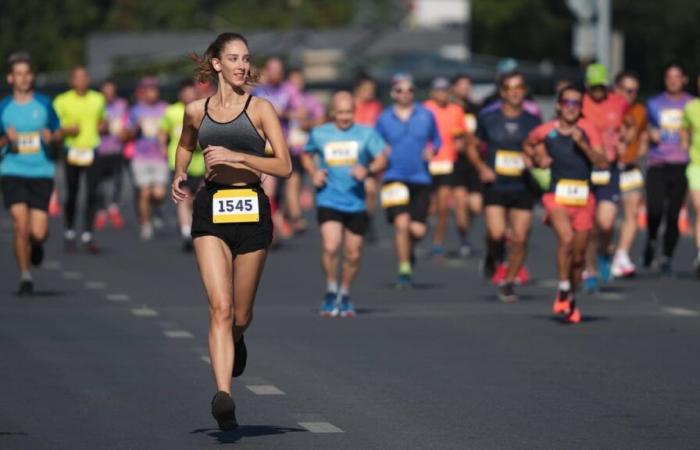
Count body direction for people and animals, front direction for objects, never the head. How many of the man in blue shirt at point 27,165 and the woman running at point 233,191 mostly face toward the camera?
2

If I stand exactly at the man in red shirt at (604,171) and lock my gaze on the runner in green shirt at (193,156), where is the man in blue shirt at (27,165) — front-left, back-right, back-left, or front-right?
front-left

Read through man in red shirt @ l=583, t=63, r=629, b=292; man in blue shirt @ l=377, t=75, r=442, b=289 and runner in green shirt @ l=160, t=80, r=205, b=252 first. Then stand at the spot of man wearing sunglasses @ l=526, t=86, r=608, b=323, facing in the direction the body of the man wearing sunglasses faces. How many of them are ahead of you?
0

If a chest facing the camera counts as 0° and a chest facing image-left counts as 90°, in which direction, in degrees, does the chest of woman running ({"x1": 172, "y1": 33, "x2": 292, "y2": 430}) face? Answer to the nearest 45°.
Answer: approximately 0°

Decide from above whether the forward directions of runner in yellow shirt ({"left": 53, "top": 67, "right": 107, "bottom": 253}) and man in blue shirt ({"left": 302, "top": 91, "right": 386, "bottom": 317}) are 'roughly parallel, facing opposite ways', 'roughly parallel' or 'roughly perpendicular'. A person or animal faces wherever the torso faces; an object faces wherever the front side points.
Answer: roughly parallel

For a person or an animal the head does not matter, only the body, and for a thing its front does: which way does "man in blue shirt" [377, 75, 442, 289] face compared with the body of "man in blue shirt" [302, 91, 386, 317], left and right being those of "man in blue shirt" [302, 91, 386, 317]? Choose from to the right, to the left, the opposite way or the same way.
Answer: the same way

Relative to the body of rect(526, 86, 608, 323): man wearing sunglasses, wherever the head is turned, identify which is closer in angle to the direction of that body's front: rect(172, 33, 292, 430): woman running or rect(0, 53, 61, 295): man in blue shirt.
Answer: the woman running

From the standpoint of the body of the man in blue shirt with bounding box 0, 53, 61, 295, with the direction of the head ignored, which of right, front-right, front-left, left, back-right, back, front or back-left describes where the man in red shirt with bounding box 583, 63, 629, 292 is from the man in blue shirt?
left

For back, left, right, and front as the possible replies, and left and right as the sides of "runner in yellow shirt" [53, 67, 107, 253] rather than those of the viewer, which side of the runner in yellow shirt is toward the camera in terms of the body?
front

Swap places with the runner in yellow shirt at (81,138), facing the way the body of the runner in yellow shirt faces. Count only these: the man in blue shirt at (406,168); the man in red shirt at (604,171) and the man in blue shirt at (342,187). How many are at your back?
0

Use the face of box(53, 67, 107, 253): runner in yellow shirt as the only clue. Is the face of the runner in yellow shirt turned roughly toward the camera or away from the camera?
toward the camera

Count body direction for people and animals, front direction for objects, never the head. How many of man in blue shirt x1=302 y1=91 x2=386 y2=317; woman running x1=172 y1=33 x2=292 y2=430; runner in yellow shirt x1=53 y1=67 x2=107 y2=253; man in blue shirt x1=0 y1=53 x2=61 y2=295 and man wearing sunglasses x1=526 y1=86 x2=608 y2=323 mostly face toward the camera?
5

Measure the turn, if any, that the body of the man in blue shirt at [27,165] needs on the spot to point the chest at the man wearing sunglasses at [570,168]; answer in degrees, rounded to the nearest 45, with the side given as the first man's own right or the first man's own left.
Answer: approximately 45° to the first man's own left

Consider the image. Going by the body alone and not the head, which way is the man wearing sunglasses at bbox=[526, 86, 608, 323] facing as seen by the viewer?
toward the camera

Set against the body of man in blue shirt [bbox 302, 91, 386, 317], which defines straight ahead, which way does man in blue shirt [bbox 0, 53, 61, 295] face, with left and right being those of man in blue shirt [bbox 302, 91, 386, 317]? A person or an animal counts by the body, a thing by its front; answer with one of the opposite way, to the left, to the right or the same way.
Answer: the same way

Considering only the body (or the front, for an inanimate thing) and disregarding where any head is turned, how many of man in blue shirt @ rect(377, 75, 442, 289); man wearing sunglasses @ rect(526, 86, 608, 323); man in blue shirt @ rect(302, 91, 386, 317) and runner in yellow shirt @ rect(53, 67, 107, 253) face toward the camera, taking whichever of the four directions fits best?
4

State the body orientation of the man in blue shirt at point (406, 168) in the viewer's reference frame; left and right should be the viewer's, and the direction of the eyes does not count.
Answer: facing the viewer

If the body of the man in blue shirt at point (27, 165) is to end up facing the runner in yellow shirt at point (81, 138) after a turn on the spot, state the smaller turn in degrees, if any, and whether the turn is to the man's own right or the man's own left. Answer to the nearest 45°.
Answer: approximately 180°
